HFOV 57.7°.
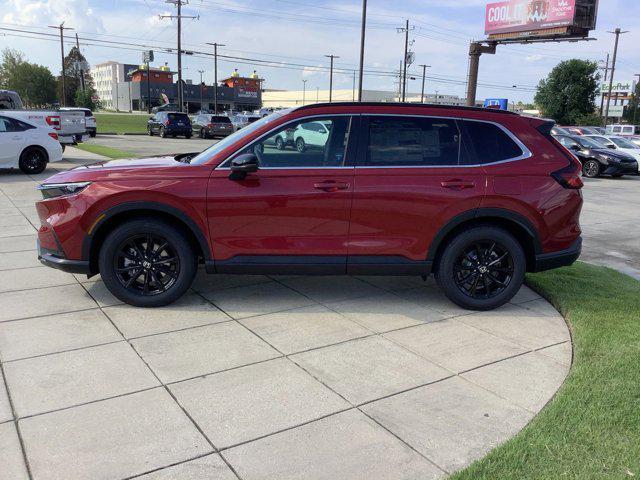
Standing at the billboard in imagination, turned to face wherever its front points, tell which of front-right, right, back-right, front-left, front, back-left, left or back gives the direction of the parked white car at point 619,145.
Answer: front-left

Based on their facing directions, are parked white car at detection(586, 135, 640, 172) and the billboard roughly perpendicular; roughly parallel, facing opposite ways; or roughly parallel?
roughly perpendicular

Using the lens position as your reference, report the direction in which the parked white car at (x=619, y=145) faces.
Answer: facing the viewer and to the right of the viewer

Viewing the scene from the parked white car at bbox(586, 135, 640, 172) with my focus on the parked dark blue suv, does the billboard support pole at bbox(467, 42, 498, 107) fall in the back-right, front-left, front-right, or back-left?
front-right

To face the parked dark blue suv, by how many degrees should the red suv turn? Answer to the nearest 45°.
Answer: approximately 90° to its right

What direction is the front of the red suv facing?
to the viewer's left

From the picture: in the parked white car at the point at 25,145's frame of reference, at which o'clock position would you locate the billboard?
The billboard is roughly at 5 o'clock from the parked white car.

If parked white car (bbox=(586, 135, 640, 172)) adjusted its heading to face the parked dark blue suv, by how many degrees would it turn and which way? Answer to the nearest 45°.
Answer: approximately 135° to its right

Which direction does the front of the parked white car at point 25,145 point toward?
to the viewer's left
